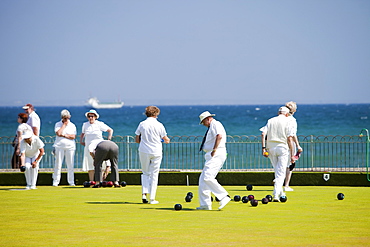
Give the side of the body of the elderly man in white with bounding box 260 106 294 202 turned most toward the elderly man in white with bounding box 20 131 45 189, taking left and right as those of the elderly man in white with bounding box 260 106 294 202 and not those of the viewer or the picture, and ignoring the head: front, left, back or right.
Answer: left

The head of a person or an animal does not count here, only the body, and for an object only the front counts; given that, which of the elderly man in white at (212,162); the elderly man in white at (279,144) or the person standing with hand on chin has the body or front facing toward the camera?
the person standing with hand on chin

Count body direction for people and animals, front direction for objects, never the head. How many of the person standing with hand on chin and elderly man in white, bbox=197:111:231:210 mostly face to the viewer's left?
1

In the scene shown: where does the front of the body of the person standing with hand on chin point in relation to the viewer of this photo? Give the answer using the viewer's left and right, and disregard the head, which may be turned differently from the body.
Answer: facing the viewer

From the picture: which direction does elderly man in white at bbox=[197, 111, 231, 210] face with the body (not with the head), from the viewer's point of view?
to the viewer's left

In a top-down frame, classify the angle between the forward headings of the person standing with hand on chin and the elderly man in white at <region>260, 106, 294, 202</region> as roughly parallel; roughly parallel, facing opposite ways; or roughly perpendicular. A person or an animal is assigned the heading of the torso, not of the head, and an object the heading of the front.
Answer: roughly parallel, facing opposite ways

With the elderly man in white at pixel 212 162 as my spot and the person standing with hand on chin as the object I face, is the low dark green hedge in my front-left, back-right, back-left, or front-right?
front-right

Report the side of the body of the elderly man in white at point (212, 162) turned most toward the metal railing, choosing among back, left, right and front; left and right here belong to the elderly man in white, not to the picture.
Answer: right

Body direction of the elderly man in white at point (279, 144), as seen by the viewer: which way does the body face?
away from the camera

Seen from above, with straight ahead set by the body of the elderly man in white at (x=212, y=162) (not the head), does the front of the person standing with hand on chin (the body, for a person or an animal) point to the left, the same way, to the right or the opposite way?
to the left

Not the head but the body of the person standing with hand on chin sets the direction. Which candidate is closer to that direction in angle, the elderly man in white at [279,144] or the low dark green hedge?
the elderly man in white

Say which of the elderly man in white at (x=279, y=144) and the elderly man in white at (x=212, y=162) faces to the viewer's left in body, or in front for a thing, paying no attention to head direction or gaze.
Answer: the elderly man in white at (x=212, y=162)

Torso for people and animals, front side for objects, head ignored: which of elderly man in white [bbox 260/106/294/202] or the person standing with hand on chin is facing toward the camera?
the person standing with hand on chin

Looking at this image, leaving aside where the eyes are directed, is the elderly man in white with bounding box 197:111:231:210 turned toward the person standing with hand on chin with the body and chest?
no

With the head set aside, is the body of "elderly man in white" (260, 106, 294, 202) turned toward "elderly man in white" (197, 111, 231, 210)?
no

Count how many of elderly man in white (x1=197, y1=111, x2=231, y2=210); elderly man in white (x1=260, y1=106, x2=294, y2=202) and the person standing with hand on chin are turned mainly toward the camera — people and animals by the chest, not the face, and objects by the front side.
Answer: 1

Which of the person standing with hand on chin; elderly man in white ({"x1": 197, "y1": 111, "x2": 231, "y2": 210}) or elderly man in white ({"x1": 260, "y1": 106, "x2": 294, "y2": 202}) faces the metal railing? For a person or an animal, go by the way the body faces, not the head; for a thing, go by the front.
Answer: elderly man in white ({"x1": 260, "y1": 106, "x2": 294, "y2": 202})

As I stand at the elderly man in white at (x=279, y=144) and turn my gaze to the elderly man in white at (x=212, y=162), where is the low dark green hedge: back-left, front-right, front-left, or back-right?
back-right
